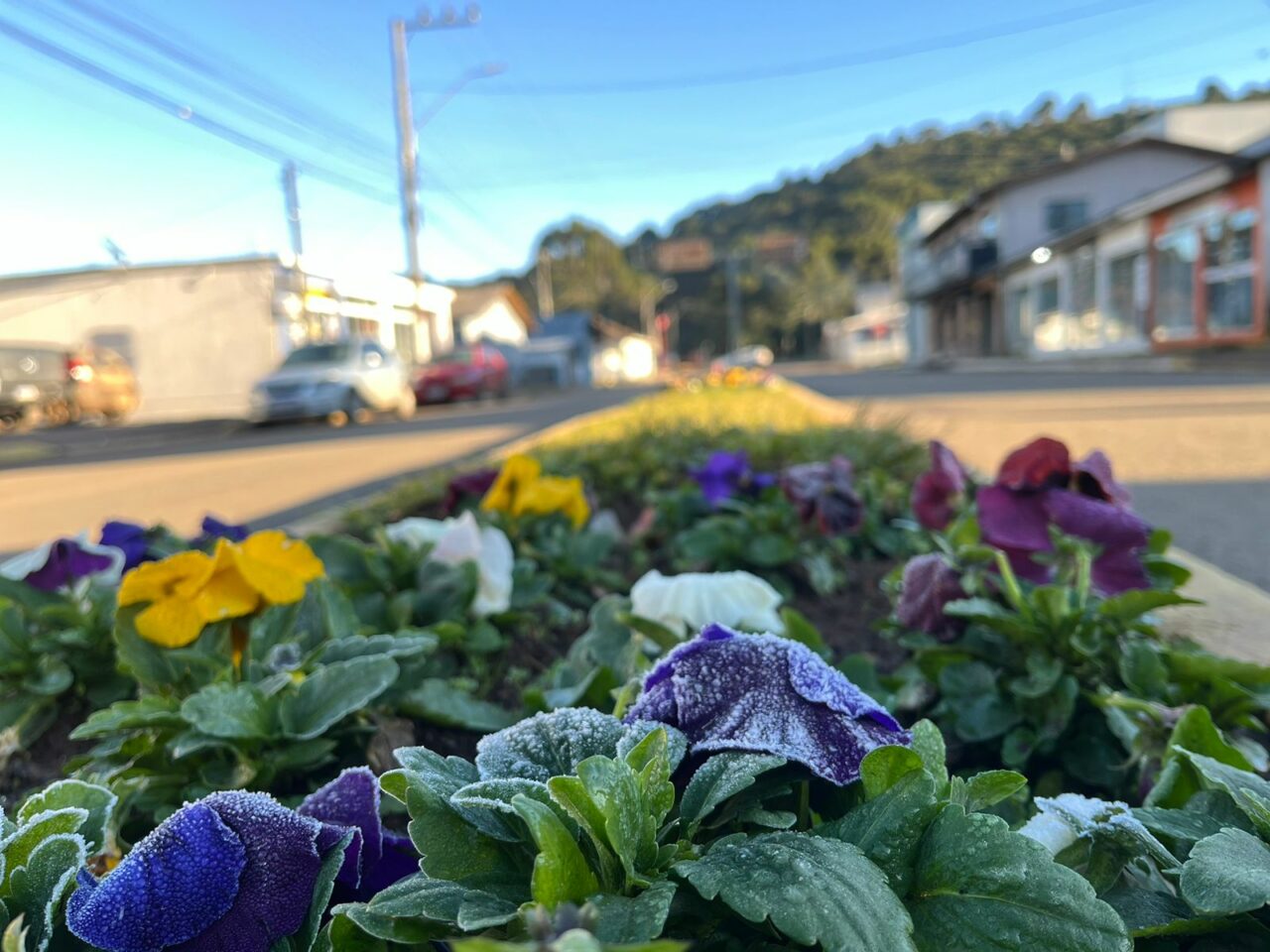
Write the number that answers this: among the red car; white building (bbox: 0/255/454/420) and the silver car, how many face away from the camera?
0

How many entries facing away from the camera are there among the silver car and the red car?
0

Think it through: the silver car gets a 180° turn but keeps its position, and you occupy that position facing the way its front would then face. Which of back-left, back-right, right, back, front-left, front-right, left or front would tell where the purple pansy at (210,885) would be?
back-right

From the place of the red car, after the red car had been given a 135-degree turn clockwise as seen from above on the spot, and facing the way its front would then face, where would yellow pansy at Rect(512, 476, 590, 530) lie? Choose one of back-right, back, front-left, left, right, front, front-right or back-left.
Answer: back

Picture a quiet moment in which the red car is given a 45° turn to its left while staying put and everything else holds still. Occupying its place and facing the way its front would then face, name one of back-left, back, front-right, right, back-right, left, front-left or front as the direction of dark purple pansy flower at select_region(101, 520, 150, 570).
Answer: front

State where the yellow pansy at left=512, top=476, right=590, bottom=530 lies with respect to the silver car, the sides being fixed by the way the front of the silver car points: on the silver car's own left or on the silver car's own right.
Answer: on the silver car's own left

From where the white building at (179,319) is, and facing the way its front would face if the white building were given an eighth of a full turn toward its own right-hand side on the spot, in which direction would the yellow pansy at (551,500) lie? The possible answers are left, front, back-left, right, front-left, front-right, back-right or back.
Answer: front

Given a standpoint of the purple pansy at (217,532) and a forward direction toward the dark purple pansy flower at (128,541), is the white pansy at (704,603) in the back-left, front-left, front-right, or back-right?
back-left

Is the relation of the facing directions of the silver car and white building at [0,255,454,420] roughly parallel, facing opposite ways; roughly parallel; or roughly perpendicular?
roughly perpendicular

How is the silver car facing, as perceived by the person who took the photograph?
facing the viewer and to the left of the viewer

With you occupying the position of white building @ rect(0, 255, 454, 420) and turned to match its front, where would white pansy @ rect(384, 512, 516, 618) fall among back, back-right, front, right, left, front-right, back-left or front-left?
front-right

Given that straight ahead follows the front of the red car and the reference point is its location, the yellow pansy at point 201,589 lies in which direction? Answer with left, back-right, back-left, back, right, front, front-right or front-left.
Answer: front-left

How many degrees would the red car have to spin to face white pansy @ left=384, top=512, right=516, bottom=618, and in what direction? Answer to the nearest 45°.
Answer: approximately 45° to its left

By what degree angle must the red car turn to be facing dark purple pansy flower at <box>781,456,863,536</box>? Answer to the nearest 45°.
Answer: approximately 45° to its left

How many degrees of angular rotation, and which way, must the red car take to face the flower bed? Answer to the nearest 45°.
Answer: approximately 45° to its left

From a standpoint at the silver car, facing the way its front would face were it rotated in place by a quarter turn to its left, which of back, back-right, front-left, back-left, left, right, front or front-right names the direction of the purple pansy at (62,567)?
front-right

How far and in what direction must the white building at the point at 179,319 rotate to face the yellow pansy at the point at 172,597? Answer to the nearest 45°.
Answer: approximately 45° to its right

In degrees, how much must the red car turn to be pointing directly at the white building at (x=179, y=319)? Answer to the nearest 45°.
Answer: approximately 90° to its right
